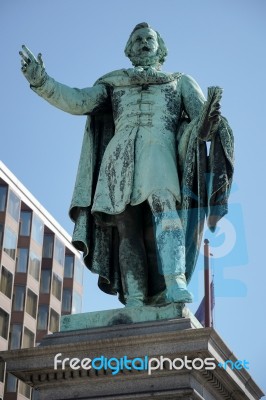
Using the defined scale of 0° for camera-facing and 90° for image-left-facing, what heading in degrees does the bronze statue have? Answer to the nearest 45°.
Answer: approximately 0°
